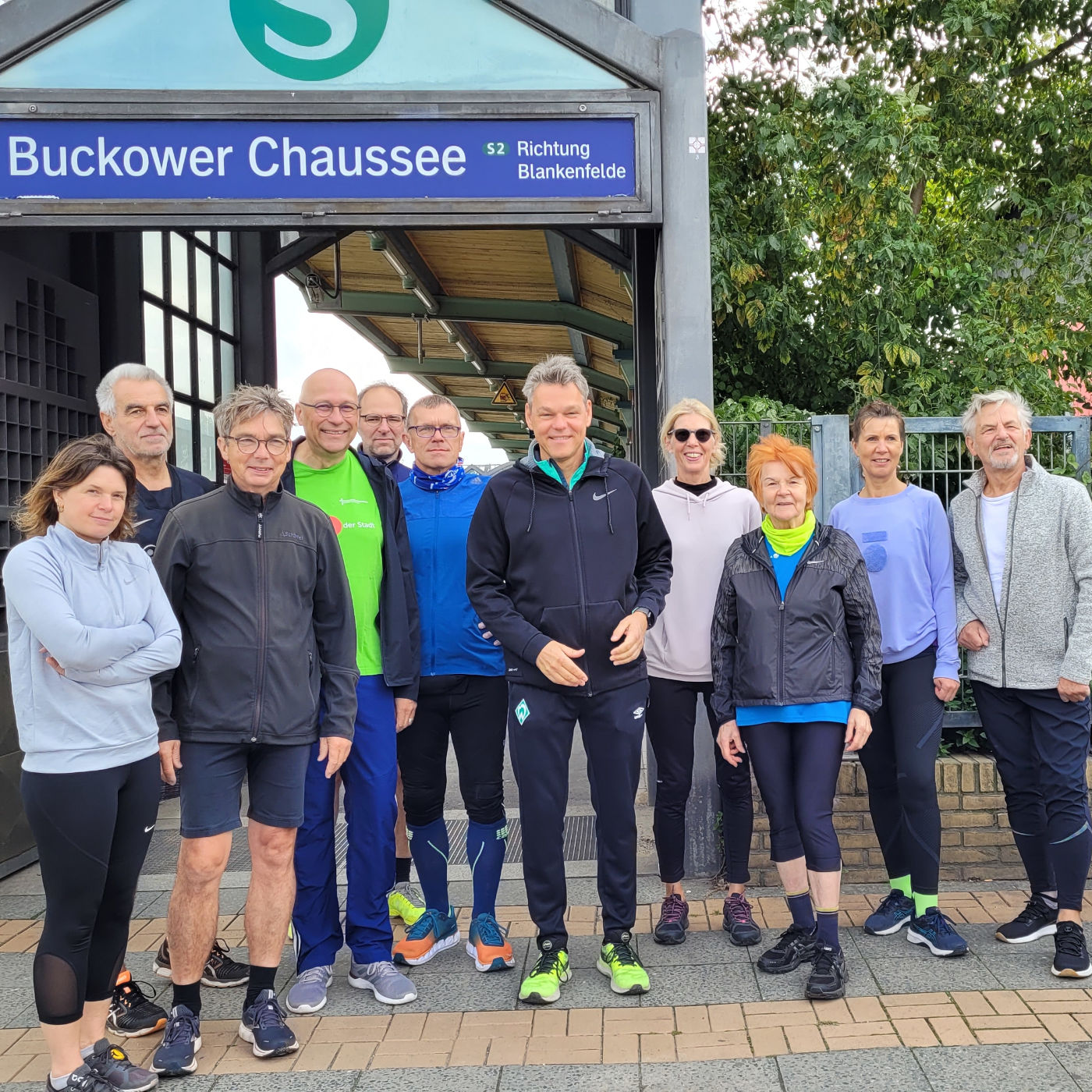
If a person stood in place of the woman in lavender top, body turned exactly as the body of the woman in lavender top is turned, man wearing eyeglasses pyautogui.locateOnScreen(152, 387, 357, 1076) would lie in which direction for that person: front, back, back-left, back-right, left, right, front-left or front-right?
front-right

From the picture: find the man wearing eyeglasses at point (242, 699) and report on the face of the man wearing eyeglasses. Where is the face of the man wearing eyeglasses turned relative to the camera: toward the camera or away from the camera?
toward the camera

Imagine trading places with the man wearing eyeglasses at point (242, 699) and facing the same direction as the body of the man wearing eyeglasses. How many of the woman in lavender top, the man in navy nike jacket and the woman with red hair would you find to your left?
3

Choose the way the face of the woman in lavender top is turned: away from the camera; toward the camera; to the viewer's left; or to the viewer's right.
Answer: toward the camera

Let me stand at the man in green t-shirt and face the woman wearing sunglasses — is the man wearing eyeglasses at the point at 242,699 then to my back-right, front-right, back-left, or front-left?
back-right

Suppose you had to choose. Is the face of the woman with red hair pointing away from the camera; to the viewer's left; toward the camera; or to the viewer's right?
toward the camera

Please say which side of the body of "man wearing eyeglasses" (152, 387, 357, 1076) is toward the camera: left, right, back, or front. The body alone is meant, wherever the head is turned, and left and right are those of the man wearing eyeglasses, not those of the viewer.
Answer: front

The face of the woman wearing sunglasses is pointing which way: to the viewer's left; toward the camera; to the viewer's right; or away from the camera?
toward the camera

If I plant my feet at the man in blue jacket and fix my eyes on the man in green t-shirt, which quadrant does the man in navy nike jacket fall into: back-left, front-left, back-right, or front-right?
back-left

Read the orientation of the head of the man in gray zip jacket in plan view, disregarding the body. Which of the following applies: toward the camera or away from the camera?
toward the camera

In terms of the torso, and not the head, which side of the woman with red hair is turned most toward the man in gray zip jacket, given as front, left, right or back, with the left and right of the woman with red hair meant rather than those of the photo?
left

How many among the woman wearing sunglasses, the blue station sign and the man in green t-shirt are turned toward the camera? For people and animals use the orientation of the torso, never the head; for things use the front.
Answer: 3

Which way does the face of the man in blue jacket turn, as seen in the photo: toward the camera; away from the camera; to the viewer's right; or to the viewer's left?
toward the camera

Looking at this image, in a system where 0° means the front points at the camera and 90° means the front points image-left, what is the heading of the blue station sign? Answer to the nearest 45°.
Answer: approximately 0°

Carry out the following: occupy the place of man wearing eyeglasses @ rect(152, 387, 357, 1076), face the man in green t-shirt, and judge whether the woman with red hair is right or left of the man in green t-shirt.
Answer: right

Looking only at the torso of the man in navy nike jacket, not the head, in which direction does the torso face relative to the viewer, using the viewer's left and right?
facing the viewer

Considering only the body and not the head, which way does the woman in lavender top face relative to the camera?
toward the camera

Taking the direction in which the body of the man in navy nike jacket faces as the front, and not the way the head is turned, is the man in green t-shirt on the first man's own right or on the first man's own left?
on the first man's own right
